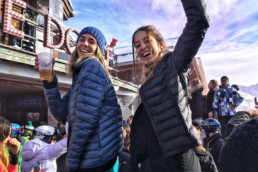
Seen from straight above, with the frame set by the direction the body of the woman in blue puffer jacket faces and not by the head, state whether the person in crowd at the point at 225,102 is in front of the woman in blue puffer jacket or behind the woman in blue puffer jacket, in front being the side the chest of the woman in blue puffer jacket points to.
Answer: behind

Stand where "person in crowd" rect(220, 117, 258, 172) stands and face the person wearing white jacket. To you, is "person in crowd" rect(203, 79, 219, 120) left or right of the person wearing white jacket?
right

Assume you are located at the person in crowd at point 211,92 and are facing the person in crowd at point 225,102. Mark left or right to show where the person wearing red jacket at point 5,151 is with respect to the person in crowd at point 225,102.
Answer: right

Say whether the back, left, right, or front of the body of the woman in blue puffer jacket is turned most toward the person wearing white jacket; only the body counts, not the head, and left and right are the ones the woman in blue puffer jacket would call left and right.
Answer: right

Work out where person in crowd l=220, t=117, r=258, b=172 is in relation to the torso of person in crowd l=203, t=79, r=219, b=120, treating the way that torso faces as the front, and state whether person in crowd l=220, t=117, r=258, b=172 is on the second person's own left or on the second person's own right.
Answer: on the second person's own left

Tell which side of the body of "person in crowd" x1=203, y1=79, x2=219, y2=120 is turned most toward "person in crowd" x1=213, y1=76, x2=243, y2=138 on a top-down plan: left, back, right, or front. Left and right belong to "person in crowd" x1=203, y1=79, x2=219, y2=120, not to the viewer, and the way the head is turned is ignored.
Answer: back
